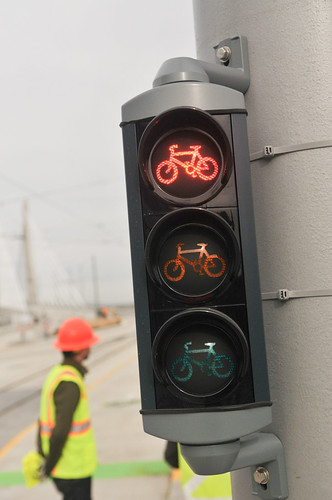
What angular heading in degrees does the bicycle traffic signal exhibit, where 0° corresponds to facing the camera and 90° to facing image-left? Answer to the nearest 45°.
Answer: approximately 0°

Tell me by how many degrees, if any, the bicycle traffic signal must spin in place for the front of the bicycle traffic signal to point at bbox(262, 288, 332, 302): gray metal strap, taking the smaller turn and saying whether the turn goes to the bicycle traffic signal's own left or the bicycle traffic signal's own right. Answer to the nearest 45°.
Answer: approximately 135° to the bicycle traffic signal's own left
